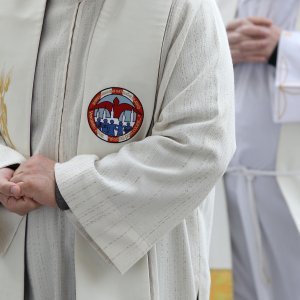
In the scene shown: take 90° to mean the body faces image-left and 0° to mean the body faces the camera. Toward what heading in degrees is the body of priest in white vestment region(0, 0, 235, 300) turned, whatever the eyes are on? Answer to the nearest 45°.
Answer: approximately 45°

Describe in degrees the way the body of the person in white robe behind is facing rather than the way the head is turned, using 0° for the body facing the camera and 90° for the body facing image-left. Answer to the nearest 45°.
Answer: approximately 45°

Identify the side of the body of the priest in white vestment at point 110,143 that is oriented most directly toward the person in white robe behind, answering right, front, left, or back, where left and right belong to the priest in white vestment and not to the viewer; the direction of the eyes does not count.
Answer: back
